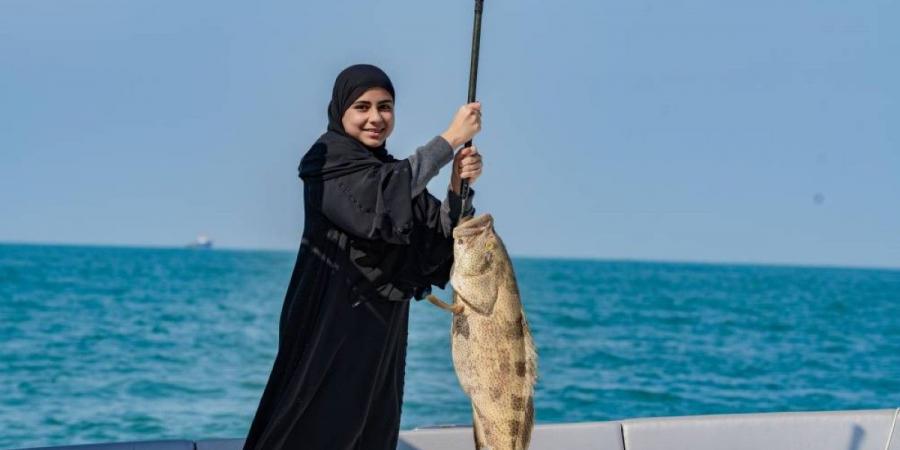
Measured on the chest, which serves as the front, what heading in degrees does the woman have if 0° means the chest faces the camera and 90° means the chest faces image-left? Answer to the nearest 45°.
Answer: approximately 270°
